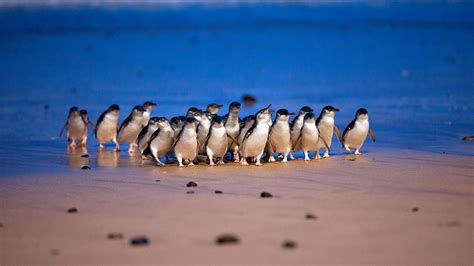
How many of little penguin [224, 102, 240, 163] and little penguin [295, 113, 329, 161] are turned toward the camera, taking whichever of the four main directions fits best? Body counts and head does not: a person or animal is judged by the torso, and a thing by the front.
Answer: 2

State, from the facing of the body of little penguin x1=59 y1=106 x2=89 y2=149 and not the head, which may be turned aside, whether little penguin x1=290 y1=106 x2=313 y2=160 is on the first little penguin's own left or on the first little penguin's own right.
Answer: on the first little penguin's own left

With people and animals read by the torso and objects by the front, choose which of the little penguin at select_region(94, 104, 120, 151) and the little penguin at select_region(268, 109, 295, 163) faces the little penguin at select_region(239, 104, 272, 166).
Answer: the little penguin at select_region(94, 104, 120, 151)

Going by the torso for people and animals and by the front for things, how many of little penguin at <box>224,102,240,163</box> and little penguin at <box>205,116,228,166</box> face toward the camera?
2

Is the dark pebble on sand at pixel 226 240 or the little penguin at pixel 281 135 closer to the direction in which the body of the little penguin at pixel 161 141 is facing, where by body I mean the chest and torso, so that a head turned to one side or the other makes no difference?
the dark pebble on sand

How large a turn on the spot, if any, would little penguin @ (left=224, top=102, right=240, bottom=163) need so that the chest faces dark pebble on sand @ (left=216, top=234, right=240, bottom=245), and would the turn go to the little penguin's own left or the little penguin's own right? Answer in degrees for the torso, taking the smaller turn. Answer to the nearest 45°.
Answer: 0° — it already faces it

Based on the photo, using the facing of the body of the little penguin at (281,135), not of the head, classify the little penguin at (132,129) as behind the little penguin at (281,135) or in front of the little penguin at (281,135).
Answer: behind

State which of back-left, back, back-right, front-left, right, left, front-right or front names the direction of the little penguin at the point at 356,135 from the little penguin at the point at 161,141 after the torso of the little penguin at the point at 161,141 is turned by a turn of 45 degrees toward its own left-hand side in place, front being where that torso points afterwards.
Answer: front
